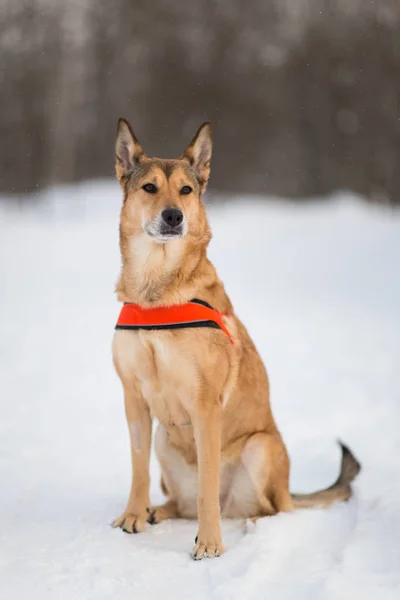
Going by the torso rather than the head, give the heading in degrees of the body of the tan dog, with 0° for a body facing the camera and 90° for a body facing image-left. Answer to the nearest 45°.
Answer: approximately 45°
